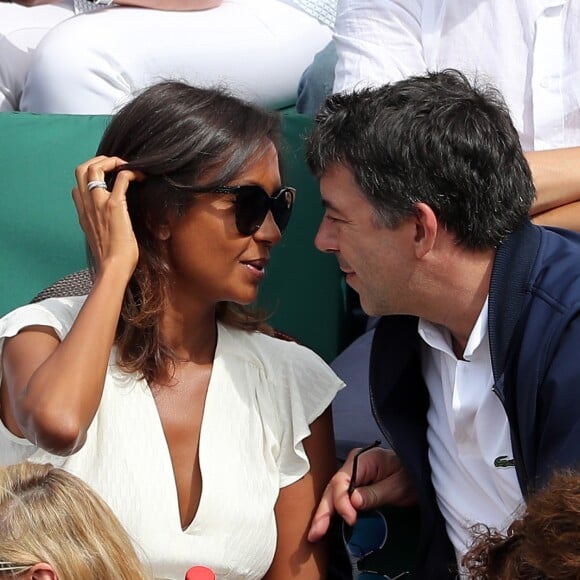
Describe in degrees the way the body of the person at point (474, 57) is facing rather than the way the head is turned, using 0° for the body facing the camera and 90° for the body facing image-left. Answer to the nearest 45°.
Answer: approximately 0°

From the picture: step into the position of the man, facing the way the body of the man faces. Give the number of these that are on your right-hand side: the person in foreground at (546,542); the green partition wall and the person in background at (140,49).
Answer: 2

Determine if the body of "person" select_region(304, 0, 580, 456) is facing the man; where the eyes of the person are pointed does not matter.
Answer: yes

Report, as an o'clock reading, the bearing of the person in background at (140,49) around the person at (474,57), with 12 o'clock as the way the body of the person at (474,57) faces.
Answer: the person in background at (140,49) is roughly at 4 o'clock from the person at (474,57).

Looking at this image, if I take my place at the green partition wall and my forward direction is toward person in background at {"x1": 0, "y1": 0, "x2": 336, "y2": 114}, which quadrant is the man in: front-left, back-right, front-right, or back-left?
back-right

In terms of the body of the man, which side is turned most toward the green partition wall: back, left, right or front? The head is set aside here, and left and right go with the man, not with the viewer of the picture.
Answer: right

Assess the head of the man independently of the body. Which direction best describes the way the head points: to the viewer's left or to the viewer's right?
to the viewer's left

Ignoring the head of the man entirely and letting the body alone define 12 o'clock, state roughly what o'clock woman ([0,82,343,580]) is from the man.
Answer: The woman is roughly at 1 o'clock from the man.

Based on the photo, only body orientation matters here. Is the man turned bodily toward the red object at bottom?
yes

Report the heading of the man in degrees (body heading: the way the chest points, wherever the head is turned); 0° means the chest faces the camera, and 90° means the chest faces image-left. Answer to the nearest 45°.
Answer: approximately 45°

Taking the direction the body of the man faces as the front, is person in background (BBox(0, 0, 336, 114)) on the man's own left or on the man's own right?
on the man's own right

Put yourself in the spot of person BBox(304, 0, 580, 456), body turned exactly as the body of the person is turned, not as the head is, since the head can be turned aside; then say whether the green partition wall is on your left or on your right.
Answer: on your right
